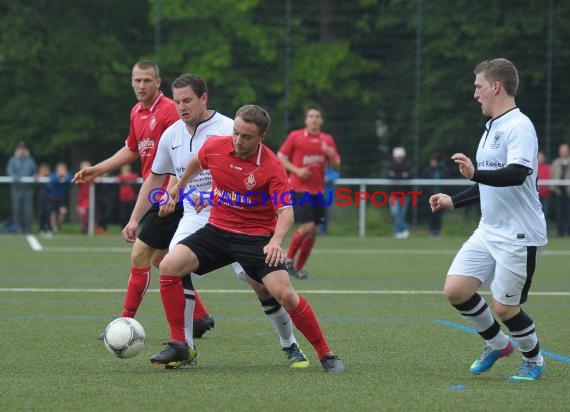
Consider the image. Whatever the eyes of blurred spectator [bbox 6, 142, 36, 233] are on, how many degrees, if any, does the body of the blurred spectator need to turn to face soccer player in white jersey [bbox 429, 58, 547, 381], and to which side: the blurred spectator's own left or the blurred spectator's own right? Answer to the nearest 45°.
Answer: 0° — they already face them

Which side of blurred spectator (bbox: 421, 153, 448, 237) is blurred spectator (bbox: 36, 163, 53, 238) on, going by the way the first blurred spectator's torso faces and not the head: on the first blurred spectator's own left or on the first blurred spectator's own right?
on the first blurred spectator's own right

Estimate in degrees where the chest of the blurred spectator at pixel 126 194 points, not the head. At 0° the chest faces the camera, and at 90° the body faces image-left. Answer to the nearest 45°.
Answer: approximately 0°

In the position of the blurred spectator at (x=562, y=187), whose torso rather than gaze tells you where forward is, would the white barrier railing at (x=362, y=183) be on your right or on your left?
on your right

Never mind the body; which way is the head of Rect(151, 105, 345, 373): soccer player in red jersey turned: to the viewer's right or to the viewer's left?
to the viewer's left

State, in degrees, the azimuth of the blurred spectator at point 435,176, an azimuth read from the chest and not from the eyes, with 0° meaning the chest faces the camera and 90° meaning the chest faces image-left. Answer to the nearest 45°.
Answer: approximately 0°

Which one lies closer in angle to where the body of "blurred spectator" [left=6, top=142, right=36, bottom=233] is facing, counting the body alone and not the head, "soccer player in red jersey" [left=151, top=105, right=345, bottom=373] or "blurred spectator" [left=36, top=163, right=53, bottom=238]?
the soccer player in red jersey

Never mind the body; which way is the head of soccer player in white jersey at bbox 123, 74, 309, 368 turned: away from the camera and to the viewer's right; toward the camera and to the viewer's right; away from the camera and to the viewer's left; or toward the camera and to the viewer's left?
toward the camera and to the viewer's left

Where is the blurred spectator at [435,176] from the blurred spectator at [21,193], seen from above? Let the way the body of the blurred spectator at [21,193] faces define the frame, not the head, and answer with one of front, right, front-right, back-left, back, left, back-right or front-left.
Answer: left

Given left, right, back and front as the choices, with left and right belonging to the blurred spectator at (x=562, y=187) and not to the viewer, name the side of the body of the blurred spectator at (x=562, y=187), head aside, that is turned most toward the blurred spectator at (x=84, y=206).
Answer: right

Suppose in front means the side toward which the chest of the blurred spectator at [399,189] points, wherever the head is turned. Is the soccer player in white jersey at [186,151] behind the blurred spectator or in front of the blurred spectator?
in front

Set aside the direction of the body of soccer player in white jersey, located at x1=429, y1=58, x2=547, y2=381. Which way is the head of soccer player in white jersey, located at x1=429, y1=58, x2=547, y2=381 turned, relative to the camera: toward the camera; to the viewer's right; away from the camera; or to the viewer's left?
to the viewer's left
